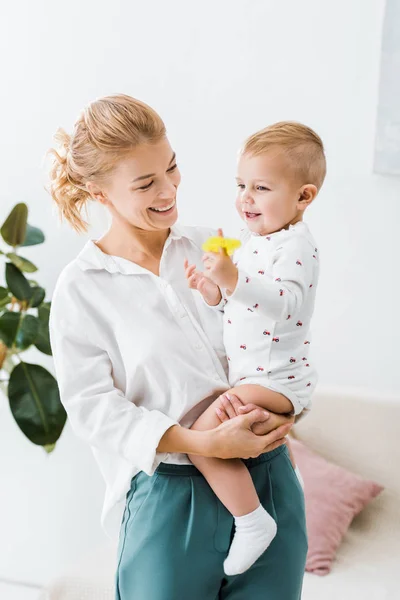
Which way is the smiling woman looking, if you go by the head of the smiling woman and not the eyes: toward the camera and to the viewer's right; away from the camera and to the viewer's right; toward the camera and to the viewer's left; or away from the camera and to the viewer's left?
toward the camera and to the viewer's right

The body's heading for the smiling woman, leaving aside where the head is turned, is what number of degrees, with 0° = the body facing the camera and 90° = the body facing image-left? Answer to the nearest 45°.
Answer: approximately 315°

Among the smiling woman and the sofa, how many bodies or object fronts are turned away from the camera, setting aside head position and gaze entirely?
0

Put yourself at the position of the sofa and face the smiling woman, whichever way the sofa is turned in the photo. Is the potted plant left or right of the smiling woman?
right

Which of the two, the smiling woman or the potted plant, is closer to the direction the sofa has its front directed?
the smiling woman

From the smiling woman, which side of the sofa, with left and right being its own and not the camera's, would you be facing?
front

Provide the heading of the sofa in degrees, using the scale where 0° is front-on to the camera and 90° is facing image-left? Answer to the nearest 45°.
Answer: approximately 45°
